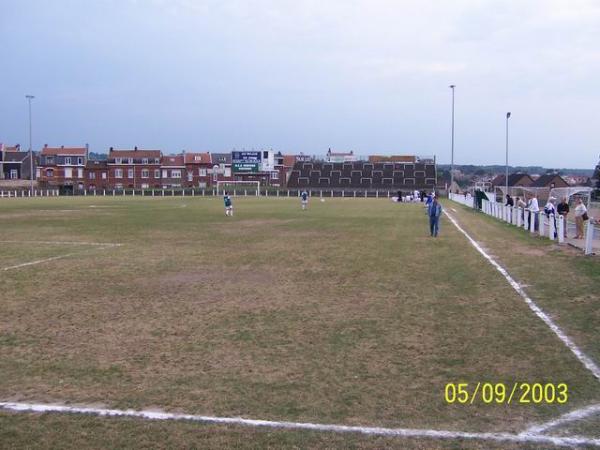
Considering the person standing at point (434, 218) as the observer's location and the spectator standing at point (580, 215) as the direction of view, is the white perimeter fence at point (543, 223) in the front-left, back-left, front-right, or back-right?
front-left

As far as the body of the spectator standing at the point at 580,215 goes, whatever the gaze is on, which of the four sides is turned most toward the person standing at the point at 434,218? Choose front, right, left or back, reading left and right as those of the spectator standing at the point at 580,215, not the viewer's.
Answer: front

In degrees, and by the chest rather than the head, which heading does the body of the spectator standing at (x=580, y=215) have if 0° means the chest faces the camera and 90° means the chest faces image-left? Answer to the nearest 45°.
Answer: approximately 90°
